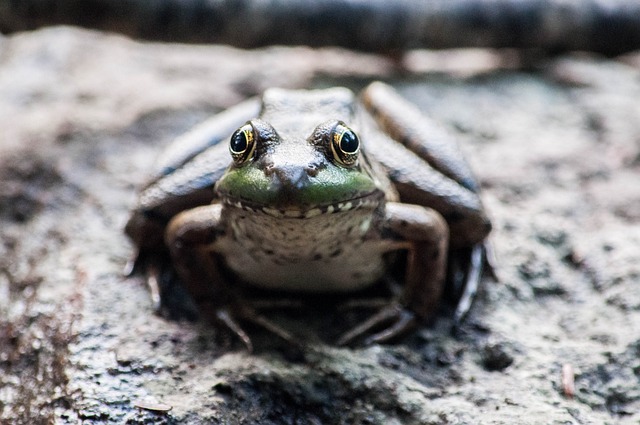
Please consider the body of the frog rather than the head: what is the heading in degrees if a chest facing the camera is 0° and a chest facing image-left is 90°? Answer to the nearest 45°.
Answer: approximately 0°
